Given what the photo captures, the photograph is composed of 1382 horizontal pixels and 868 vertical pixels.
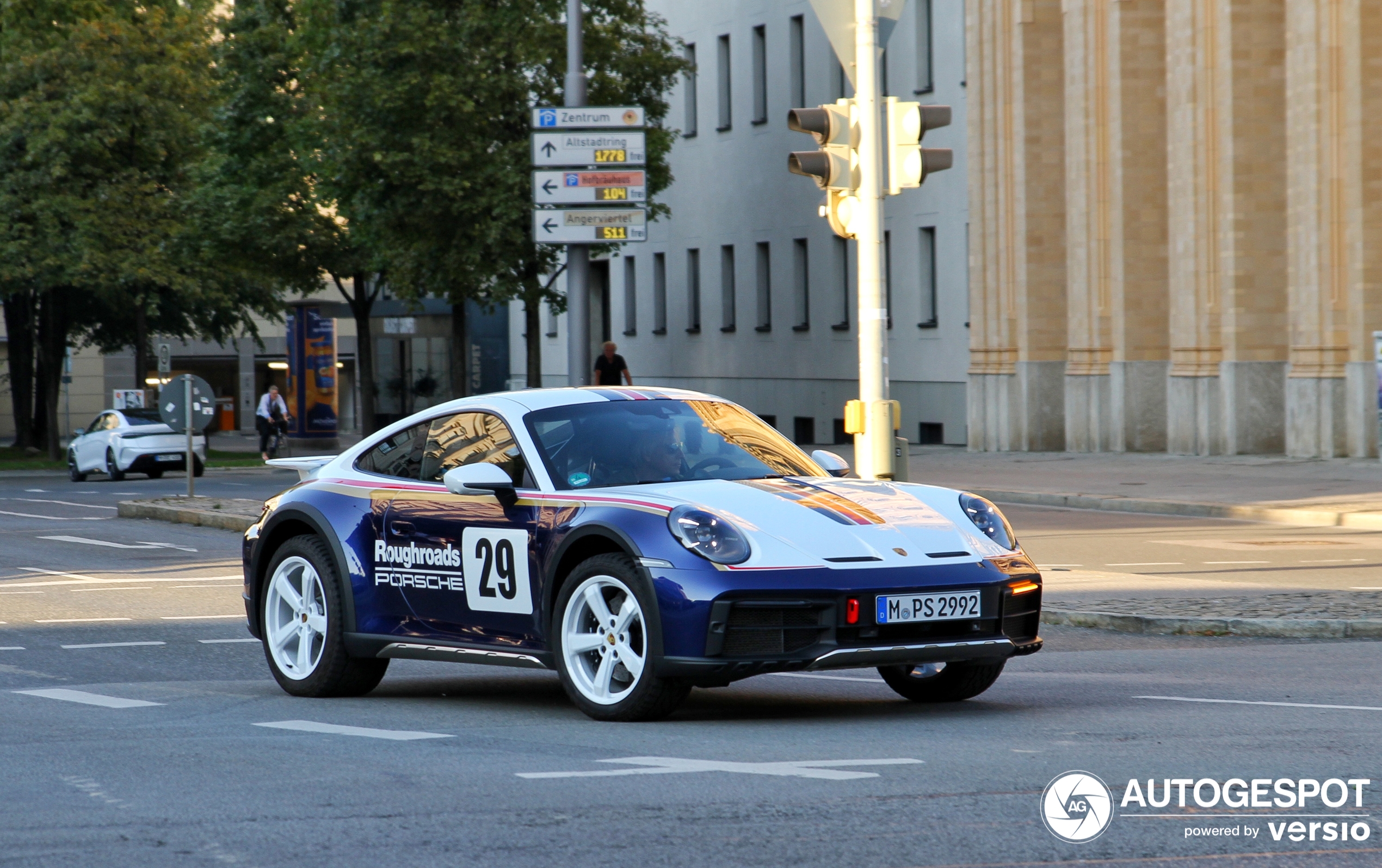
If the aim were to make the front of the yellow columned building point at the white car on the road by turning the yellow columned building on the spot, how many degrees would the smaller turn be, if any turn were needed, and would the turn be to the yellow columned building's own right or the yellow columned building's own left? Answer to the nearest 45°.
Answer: approximately 45° to the yellow columned building's own right

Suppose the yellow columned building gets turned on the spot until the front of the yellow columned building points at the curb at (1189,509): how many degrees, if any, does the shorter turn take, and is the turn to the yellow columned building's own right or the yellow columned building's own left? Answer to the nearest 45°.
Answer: approximately 45° to the yellow columned building's own left

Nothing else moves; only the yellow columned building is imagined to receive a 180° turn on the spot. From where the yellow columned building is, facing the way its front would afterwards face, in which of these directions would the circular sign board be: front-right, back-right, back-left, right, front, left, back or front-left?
back

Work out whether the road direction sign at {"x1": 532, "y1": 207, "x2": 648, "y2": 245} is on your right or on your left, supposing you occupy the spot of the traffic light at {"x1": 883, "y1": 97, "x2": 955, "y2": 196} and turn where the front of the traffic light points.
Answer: on your left

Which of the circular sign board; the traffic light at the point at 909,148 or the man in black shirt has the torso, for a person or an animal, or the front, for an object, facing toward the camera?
the man in black shirt

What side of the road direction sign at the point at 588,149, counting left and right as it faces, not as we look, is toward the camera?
front

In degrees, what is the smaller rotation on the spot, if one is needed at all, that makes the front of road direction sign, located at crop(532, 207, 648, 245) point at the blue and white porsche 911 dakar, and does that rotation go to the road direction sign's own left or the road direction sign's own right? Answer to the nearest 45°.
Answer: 0° — it already faces it

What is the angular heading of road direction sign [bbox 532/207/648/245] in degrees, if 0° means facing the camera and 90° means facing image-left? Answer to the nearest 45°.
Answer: approximately 0°

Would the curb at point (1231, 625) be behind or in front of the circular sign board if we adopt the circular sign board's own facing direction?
behind

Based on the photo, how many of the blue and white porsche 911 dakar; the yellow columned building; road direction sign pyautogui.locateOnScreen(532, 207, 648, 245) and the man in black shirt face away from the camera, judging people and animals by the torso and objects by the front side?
0

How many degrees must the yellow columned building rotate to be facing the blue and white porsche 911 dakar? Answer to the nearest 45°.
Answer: approximately 45° to its left

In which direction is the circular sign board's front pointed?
away from the camera

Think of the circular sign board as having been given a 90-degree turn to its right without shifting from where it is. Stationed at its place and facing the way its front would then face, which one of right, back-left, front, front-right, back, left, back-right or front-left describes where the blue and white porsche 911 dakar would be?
right

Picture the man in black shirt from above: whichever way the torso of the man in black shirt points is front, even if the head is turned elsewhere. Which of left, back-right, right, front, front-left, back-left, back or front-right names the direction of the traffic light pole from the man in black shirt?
front
